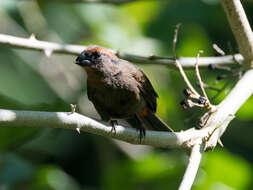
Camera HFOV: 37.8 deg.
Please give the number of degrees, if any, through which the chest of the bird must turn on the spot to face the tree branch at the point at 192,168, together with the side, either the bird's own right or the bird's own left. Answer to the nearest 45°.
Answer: approximately 90° to the bird's own left

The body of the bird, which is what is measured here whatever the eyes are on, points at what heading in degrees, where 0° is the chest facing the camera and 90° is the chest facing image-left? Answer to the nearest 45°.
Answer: approximately 45°
